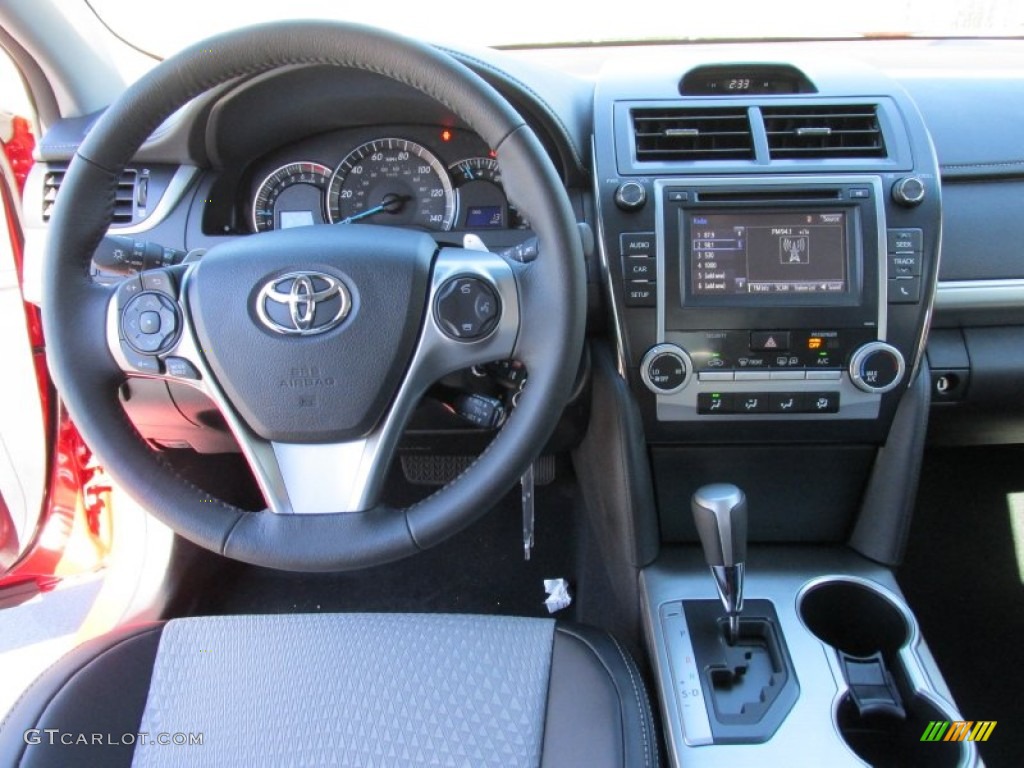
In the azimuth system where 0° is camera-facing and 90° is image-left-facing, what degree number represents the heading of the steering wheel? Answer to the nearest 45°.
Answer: approximately 0°

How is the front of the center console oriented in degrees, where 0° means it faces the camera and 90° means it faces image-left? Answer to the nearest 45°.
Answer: approximately 0°

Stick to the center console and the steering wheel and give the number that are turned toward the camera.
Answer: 2

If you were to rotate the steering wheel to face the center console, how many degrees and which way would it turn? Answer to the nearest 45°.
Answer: approximately 90° to its left
